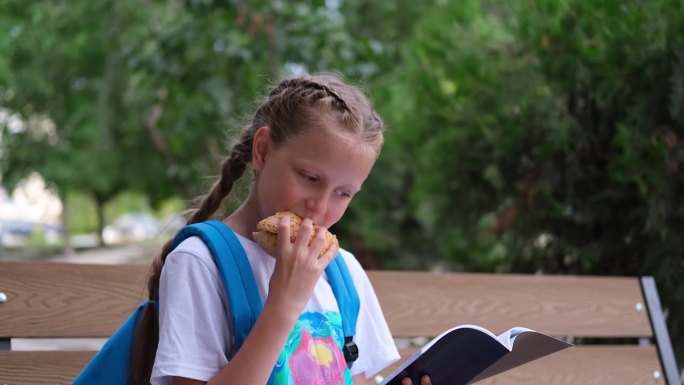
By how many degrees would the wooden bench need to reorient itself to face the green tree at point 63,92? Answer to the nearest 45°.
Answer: approximately 135° to its right

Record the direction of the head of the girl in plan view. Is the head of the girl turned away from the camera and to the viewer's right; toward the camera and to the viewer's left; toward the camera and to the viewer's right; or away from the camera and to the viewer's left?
toward the camera and to the viewer's right

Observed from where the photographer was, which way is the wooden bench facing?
facing the viewer

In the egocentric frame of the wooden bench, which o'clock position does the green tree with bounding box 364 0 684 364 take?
The green tree is roughly at 7 o'clock from the wooden bench.

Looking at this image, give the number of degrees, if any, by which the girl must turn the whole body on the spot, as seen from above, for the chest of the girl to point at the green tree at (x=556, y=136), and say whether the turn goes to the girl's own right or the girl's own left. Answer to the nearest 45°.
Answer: approximately 90° to the girl's own left

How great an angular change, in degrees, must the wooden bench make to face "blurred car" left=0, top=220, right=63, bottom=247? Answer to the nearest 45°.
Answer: approximately 180°
